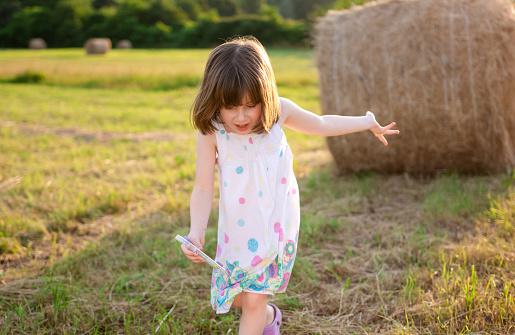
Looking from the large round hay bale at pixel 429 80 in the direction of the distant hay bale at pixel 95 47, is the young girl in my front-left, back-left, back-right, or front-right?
back-left

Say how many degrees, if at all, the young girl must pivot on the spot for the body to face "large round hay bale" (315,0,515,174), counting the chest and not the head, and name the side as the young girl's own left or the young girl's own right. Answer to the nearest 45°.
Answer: approximately 135° to the young girl's own left

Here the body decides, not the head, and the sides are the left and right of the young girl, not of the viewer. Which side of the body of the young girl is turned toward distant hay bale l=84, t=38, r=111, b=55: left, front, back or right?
back

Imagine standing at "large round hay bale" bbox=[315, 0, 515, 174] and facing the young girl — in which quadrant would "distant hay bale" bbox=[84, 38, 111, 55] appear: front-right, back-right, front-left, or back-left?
back-right

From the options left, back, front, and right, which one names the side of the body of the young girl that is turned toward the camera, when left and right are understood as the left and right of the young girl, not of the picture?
front
